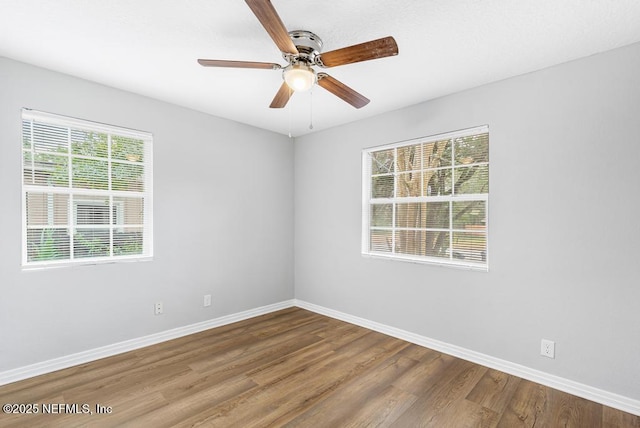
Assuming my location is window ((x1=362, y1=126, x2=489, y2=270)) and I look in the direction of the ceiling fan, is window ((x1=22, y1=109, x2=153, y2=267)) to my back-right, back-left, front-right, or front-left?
front-right

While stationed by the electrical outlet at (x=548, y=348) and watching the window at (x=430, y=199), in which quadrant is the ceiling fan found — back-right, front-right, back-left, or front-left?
front-left

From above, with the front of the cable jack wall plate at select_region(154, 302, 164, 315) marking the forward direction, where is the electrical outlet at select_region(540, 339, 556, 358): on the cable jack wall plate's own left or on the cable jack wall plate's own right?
on the cable jack wall plate's own left

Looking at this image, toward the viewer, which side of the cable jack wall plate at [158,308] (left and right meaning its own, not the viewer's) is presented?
front

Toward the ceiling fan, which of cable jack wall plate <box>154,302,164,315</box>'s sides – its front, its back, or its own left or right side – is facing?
front

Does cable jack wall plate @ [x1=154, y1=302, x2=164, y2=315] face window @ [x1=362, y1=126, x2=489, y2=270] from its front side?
no

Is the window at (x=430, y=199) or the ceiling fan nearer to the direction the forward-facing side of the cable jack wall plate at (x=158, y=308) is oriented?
the ceiling fan

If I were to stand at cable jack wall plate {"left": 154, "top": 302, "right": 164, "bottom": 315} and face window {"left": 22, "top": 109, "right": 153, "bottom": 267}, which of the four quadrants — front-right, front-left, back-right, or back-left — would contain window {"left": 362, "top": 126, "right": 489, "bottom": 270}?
back-left
